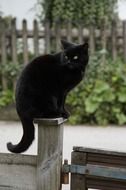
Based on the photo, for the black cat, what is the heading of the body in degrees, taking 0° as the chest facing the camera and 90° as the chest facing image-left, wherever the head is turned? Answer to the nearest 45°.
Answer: approximately 270°

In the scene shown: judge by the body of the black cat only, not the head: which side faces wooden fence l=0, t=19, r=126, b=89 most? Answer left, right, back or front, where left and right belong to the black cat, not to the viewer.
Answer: left
